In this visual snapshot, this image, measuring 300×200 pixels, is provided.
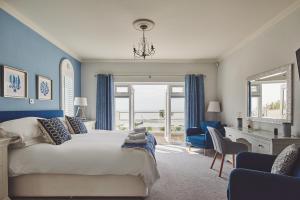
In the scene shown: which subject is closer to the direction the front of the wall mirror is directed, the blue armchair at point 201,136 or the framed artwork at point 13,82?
the framed artwork

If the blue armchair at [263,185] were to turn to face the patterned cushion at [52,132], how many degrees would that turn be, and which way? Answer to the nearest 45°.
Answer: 0° — it already faces it

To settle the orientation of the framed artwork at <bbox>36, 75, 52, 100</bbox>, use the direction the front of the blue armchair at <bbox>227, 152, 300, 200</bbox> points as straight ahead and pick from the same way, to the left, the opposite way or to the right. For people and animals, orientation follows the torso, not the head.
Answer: the opposite way

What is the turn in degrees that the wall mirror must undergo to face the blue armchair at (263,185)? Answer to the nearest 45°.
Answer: approximately 45° to its left

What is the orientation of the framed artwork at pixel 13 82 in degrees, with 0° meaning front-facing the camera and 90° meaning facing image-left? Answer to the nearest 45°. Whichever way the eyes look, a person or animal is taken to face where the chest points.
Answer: approximately 315°

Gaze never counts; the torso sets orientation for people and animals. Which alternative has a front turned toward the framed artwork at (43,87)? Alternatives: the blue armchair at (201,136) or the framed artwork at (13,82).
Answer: the blue armchair

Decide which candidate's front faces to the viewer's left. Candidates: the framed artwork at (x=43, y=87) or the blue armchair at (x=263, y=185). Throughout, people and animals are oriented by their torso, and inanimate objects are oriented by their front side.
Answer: the blue armchair

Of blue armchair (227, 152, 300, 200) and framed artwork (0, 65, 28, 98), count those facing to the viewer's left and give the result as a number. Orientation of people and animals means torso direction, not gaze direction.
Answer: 1

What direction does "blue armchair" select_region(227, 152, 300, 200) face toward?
to the viewer's left

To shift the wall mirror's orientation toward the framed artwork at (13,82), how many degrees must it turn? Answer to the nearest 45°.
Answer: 0° — it already faces it

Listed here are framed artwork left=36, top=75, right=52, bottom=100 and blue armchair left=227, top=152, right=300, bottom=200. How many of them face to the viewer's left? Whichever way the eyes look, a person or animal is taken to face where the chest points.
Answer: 1
